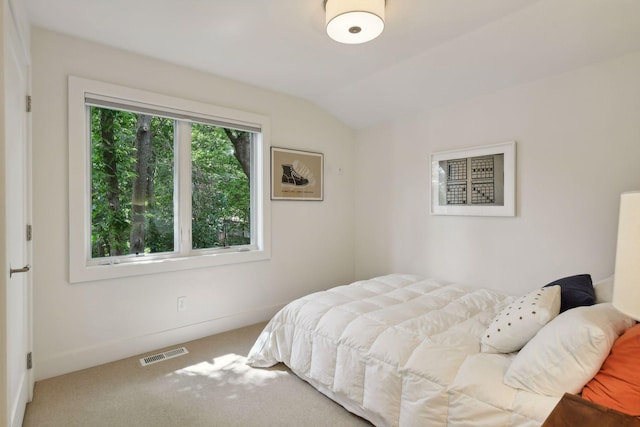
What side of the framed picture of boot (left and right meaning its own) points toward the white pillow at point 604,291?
front

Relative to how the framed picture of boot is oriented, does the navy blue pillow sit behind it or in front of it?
in front

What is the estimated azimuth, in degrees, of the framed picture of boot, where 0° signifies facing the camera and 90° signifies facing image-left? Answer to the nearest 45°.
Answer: approximately 315°

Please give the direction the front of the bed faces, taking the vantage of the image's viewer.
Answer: facing away from the viewer and to the left of the viewer

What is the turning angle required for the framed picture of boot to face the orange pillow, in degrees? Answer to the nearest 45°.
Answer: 0° — it already faces it

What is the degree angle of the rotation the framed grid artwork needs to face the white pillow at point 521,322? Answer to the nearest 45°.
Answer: approximately 45° to its left

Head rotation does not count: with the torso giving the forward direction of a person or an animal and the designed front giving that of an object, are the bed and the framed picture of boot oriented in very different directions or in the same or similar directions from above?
very different directions

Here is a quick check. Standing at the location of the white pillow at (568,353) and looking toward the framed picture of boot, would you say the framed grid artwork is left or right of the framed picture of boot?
right

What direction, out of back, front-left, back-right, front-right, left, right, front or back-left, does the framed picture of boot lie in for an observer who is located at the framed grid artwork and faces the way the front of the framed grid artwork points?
front-right

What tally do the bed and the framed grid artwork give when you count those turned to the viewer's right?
0

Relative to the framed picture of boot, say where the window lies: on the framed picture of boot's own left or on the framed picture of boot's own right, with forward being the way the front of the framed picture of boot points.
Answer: on the framed picture of boot's own right

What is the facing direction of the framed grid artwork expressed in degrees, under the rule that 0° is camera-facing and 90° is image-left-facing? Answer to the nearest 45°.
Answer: approximately 45°
